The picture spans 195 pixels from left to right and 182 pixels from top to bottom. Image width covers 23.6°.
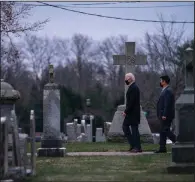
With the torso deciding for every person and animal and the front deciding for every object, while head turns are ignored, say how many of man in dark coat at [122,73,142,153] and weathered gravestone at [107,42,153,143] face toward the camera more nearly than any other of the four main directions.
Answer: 1

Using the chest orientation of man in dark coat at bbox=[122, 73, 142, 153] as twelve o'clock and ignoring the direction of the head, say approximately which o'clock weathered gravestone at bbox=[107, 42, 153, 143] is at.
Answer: The weathered gravestone is roughly at 3 o'clock from the man in dark coat.

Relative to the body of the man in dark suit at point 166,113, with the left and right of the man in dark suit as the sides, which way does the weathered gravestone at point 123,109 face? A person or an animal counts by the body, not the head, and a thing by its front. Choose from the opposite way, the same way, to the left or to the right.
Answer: to the left

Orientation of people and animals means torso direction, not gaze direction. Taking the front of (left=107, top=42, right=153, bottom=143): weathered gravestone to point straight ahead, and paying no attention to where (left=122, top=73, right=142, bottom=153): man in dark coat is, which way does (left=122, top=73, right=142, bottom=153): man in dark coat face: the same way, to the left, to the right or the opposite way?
to the right

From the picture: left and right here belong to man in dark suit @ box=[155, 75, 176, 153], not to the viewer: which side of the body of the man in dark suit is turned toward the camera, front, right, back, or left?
left

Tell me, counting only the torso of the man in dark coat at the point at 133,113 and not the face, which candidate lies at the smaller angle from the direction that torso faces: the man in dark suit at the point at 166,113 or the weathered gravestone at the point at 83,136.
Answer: the weathered gravestone

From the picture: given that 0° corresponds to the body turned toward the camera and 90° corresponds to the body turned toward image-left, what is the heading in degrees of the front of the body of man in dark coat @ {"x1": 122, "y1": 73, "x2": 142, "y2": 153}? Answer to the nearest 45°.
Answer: approximately 90°
